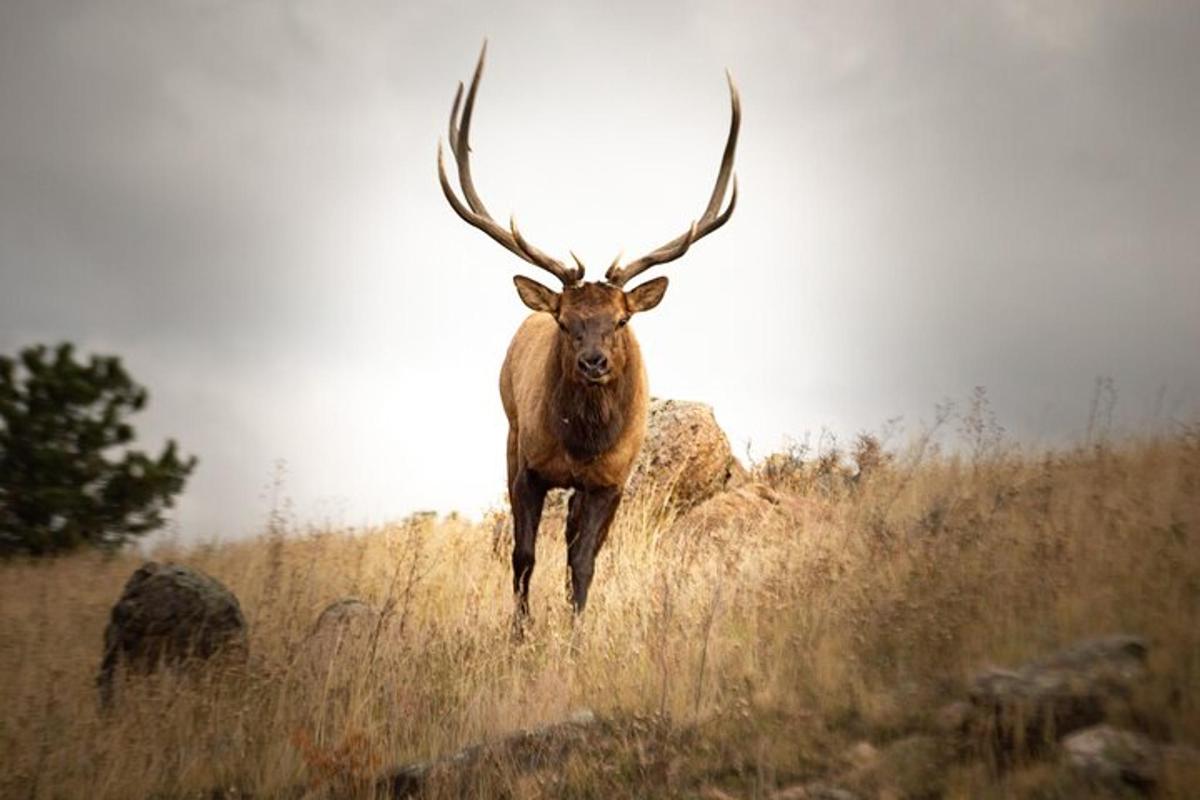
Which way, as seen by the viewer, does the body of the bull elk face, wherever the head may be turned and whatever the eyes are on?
toward the camera

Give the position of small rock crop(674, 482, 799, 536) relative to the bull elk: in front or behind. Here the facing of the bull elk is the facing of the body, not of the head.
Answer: behind

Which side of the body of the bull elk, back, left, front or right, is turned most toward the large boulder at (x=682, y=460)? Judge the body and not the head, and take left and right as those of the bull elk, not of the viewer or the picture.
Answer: back

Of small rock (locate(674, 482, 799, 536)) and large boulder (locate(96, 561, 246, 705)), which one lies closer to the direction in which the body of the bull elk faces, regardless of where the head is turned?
the large boulder

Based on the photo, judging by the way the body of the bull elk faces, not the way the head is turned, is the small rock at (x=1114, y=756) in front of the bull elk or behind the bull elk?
in front

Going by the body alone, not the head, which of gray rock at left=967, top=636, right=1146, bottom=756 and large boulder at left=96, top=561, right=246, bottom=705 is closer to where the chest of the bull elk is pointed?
the gray rock

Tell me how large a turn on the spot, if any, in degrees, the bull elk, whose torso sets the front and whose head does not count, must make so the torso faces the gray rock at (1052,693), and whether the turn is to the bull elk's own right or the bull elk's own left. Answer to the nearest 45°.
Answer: approximately 45° to the bull elk's own left

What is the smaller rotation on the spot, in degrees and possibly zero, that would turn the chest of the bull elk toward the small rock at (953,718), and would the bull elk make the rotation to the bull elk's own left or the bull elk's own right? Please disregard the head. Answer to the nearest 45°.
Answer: approximately 45° to the bull elk's own left

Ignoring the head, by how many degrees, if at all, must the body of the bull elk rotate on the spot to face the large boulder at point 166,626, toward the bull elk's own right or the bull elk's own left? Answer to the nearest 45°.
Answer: approximately 90° to the bull elk's own right

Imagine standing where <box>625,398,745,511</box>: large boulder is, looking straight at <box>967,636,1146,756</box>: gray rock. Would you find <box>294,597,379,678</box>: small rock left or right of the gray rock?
right
